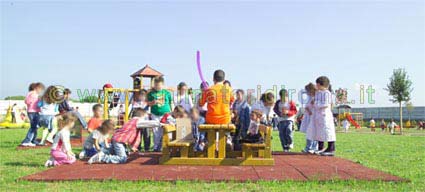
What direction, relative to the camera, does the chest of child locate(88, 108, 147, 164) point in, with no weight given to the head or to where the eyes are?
to the viewer's right

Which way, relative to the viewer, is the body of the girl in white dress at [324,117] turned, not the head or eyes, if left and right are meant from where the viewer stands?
facing to the left of the viewer

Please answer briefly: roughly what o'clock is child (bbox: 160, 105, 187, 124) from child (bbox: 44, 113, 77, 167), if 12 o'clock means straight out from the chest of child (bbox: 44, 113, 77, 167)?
child (bbox: 160, 105, 187, 124) is roughly at 11 o'clock from child (bbox: 44, 113, 77, 167).

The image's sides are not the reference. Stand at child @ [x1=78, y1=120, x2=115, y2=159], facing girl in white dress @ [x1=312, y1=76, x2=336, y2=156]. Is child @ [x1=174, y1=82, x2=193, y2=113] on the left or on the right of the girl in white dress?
left

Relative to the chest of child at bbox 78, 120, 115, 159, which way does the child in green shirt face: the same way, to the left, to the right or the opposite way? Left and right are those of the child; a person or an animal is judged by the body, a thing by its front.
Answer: to the right

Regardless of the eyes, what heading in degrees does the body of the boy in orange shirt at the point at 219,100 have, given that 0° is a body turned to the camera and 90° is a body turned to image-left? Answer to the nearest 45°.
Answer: approximately 180°

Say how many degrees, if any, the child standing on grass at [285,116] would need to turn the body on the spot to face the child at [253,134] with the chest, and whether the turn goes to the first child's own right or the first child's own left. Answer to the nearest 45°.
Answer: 0° — they already face them

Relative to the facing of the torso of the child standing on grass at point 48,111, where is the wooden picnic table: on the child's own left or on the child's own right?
on the child's own right
